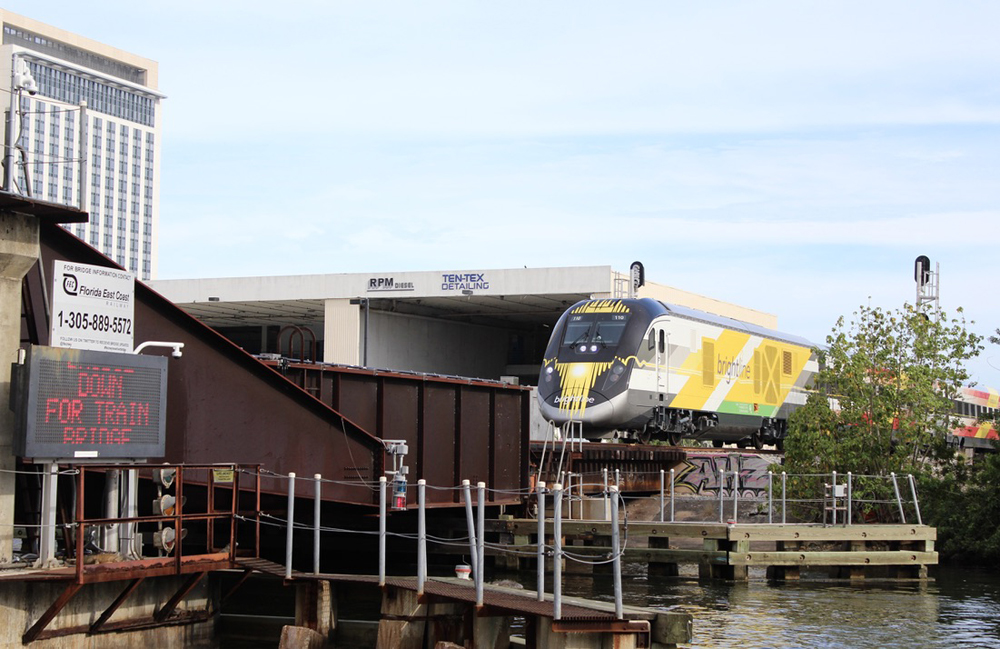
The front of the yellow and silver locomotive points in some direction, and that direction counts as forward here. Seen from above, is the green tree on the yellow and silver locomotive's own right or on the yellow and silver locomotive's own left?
on the yellow and silver locomotive's own left

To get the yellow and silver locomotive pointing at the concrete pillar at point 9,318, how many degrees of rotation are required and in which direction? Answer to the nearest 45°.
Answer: approximately 45° to its left

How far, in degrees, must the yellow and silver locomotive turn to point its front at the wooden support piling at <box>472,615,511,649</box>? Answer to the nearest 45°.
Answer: approximately 45° to its left

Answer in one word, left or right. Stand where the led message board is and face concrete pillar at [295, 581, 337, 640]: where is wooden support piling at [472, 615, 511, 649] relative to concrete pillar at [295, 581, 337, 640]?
right

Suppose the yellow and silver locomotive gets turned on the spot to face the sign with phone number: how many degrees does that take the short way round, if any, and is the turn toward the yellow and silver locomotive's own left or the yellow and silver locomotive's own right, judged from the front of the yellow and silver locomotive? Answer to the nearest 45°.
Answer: approximately 45° to the yellow and silver locomotive's own left

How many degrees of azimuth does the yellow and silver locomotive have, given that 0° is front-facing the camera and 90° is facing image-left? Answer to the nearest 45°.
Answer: approximately 45°

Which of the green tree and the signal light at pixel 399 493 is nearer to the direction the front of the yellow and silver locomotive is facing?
the signal light

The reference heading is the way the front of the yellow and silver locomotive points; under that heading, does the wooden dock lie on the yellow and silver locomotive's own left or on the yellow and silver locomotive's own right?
on the yellow and silver locomotive's own left

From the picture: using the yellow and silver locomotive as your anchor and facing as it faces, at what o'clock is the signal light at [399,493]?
The signal light is roughly at 11 o'clock from the yellow and silver locomotive.

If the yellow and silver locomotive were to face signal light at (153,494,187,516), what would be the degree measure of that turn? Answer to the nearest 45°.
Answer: approximately 45° to its left
